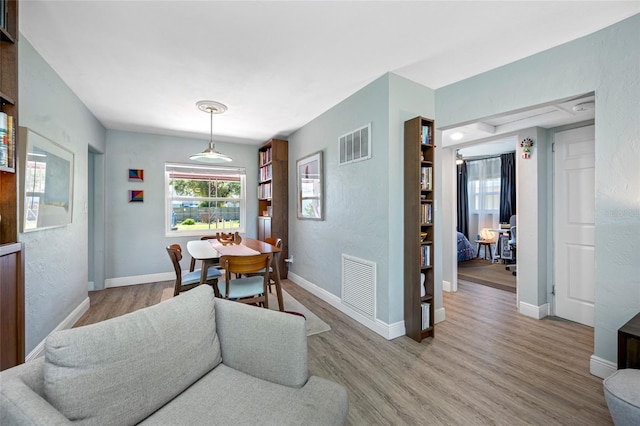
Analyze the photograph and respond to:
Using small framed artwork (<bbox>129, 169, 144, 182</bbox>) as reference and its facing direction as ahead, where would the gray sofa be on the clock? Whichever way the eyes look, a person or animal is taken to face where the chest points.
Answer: The gray sofa is roughly at 12 o'clock from the small framed artwork.

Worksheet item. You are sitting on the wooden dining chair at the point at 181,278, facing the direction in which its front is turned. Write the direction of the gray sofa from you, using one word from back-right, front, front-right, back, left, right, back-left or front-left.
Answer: right

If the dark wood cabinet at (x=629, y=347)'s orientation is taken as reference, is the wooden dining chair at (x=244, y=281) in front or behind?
in front

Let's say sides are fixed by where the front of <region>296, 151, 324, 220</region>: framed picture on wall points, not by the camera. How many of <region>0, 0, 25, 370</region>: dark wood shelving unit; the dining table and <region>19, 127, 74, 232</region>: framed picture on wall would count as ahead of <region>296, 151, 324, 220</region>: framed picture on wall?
3

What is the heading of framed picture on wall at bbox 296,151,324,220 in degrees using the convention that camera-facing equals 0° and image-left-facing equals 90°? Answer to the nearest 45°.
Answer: approximately 45°

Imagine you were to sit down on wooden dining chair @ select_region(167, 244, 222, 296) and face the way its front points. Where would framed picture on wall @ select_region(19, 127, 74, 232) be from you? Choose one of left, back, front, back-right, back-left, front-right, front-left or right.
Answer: back

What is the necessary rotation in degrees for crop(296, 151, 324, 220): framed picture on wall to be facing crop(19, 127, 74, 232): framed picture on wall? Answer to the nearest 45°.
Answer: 0° — it already faces it

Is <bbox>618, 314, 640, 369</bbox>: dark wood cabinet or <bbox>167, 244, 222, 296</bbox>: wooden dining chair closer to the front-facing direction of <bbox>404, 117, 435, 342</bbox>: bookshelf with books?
the dark wood cabinet

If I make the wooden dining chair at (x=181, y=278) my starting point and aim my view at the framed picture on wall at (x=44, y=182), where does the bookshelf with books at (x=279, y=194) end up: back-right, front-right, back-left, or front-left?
back-right

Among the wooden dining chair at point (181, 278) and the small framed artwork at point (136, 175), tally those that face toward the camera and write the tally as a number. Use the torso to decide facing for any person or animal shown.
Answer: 1

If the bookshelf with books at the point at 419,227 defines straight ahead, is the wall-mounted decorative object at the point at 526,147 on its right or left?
on its left

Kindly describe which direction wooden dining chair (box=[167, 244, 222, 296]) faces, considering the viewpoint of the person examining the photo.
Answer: facing to the right of the viewer

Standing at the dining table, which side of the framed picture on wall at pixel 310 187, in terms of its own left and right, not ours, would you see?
front
